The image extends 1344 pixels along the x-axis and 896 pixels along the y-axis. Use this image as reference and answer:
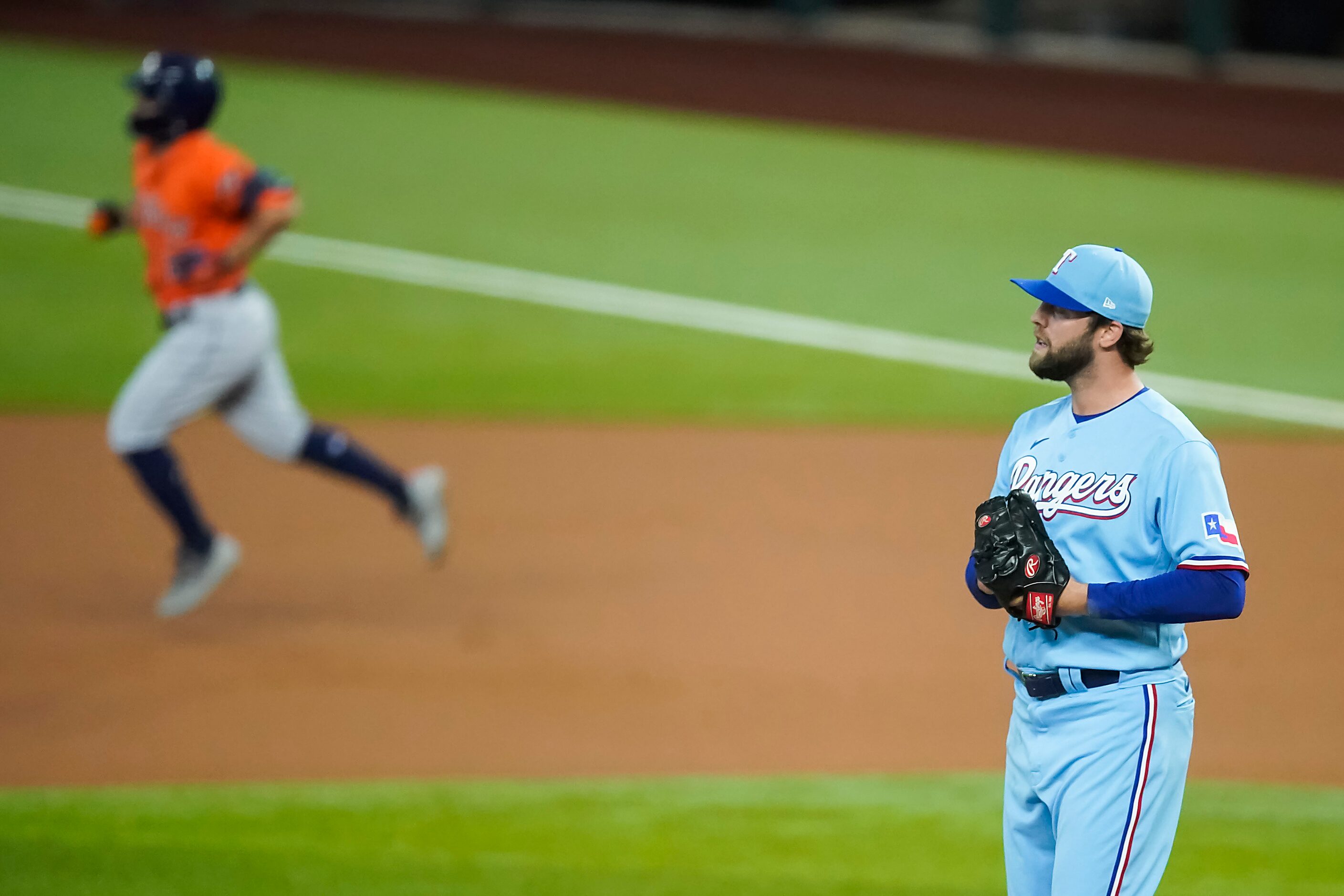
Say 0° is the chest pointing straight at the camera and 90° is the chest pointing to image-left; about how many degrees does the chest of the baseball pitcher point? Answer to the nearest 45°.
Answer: approximately 45°
